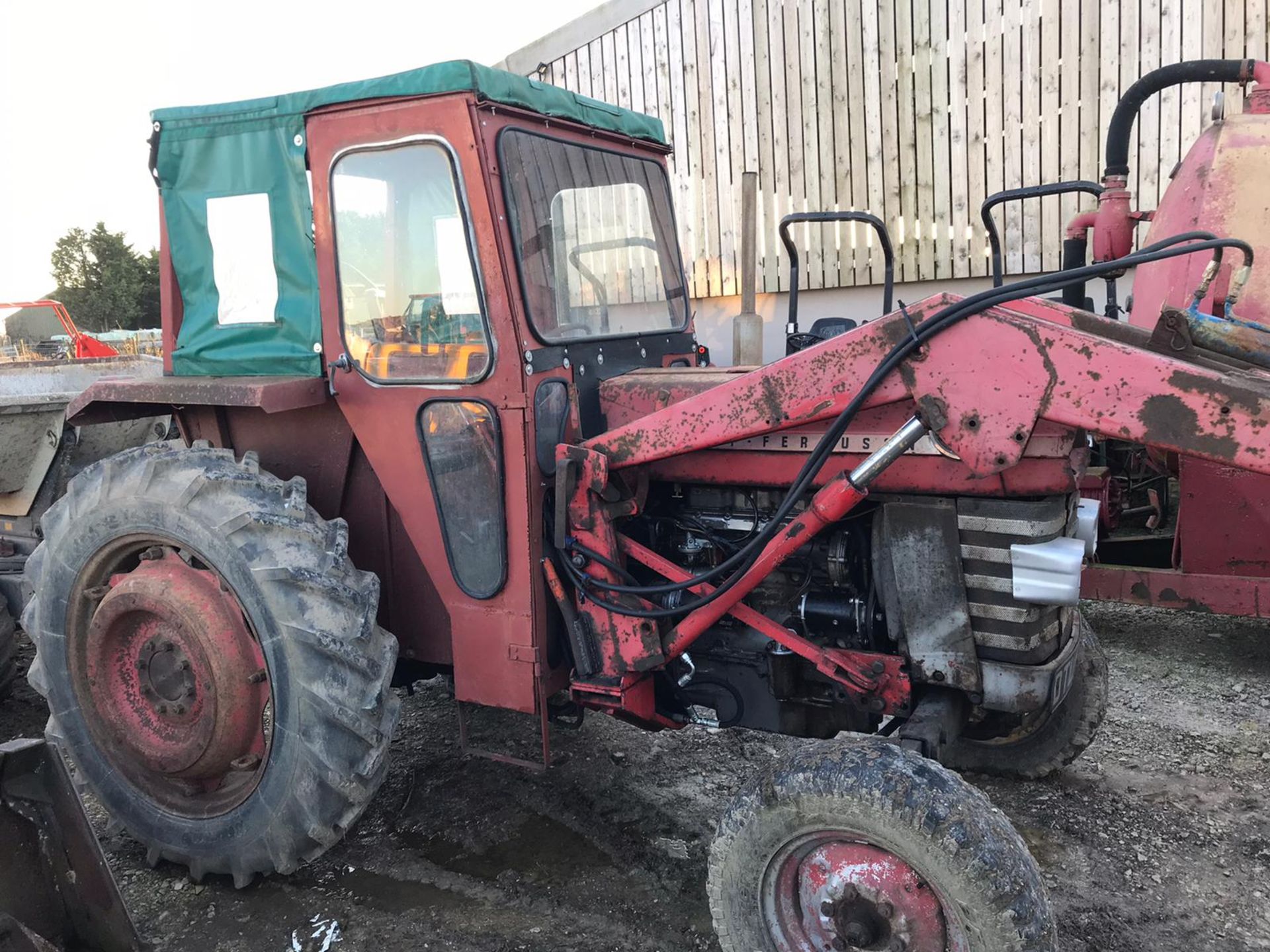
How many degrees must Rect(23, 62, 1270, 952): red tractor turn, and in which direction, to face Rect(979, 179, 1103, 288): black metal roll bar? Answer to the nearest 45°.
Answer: approximately 90° to its left

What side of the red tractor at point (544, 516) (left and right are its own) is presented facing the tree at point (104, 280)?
back

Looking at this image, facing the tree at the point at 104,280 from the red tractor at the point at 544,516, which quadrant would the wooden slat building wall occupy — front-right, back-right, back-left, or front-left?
front-right

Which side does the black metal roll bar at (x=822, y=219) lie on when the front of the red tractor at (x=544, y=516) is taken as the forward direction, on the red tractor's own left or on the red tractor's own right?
on the red tractor's own left

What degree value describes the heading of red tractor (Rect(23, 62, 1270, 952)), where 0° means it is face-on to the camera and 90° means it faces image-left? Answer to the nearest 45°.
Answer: approximately 315°
